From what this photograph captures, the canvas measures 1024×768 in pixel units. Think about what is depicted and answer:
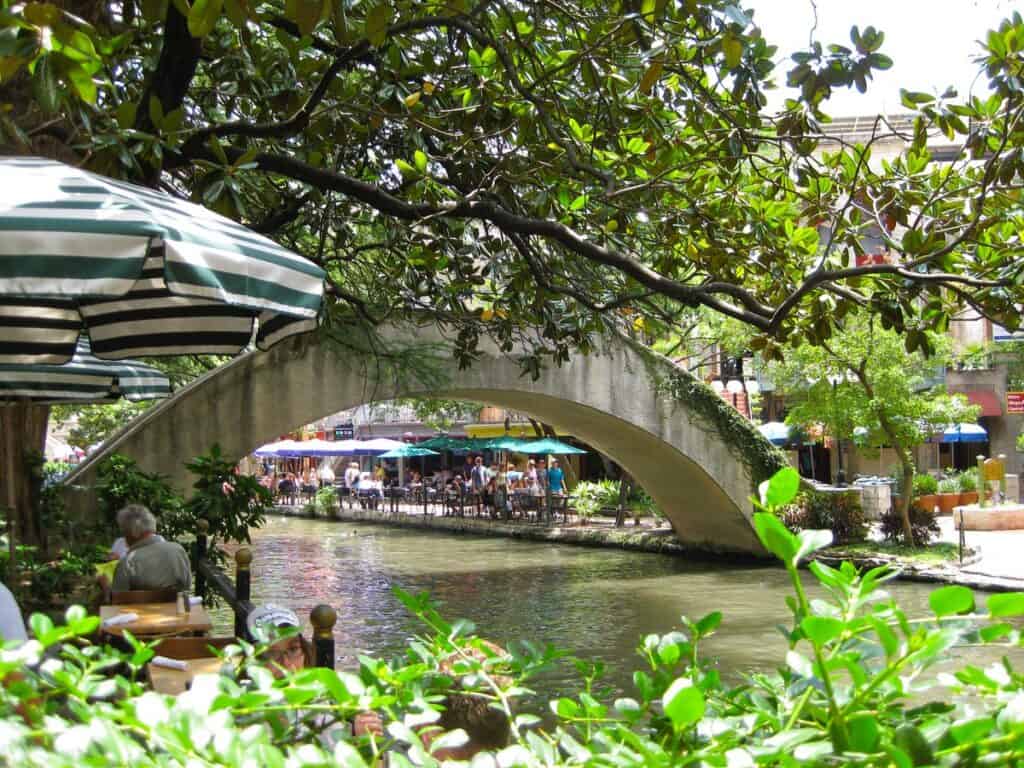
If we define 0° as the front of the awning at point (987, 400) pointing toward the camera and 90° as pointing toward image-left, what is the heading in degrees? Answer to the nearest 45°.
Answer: approximately 45°

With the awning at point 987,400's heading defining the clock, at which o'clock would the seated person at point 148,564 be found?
The seated person is roughly at 11 o'clock from the awning.

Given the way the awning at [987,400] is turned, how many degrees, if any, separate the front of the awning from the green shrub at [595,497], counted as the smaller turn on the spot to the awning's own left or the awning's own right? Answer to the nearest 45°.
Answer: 0° — it already faces it

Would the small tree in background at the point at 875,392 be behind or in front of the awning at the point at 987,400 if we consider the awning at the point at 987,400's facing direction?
in front

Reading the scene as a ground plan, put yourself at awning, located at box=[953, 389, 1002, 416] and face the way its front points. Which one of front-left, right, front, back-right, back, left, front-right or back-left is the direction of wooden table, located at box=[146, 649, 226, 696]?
front-left

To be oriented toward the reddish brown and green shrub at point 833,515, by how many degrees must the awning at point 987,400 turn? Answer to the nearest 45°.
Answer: approximately 45° to its left

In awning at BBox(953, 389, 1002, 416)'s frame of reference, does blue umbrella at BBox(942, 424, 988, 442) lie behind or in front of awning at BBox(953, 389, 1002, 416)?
in front

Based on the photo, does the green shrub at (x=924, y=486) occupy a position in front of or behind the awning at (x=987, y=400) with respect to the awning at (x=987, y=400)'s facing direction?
in front
